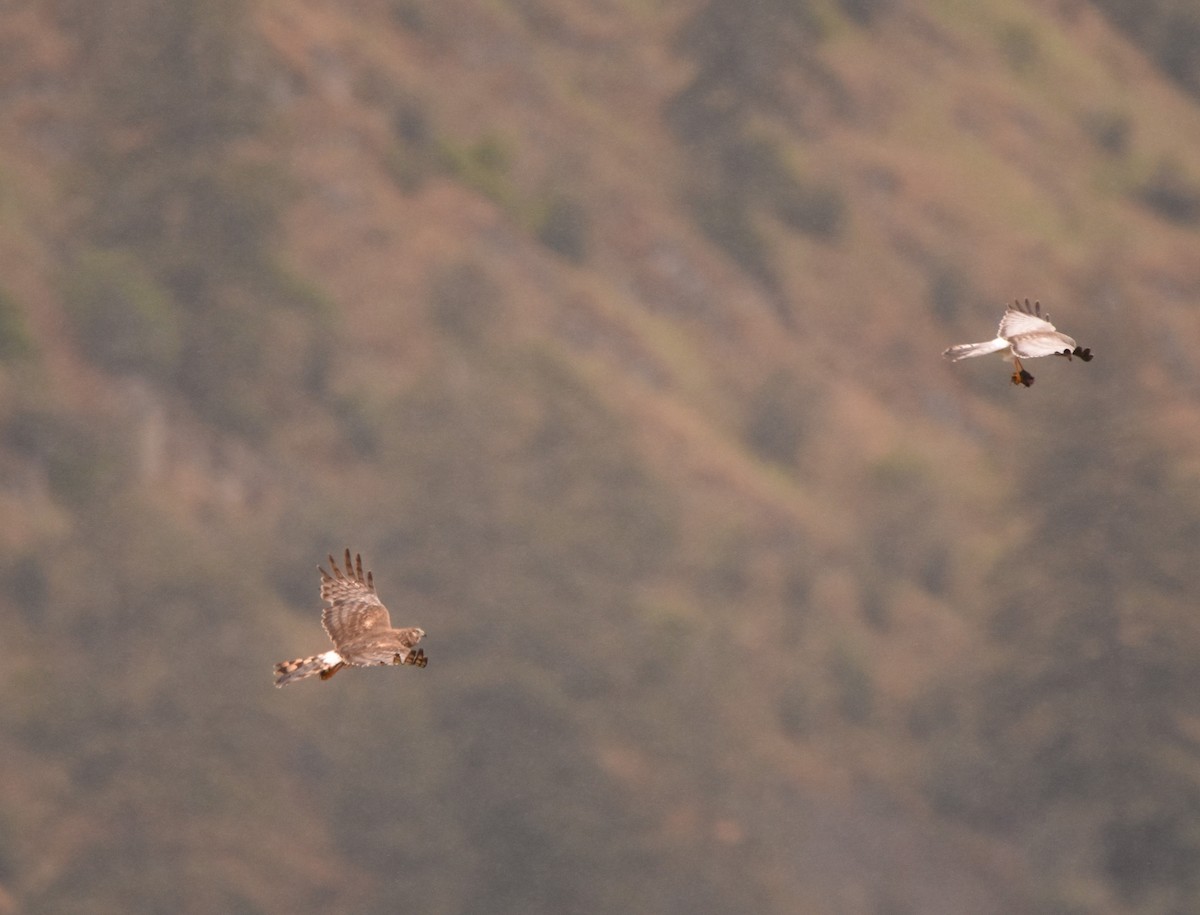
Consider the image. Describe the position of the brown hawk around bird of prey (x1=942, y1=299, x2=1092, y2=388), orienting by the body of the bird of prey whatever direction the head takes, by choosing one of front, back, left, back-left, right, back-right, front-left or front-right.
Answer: back

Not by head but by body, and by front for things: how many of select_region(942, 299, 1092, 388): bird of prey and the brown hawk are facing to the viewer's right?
2

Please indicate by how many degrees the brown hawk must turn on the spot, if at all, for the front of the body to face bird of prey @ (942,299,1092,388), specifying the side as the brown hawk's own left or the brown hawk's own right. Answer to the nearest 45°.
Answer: approximately 45° to the brown hawk's own right

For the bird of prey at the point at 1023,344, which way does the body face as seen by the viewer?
to the viewer's right

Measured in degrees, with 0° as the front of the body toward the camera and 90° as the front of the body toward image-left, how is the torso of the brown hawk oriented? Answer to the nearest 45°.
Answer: approximately 270°
